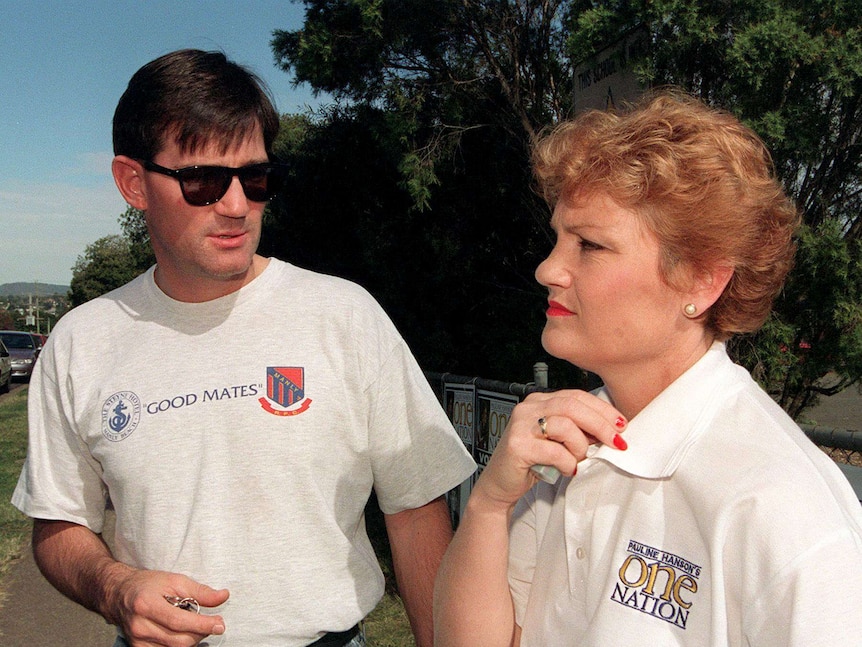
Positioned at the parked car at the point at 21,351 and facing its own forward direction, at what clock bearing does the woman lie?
The woman is roughly at 12 o'clock from the parked car.

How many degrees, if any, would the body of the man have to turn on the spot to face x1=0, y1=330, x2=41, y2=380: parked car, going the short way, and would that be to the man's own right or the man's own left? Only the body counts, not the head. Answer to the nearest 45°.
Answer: approximately 180°

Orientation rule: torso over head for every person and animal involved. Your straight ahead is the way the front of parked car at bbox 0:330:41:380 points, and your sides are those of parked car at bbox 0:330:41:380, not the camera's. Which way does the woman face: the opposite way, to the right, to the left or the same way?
to the right

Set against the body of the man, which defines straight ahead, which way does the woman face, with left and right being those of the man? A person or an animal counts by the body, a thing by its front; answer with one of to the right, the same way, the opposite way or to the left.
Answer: to the right

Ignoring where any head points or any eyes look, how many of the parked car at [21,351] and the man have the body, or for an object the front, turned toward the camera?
2

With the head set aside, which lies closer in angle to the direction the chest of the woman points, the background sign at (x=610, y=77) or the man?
the man

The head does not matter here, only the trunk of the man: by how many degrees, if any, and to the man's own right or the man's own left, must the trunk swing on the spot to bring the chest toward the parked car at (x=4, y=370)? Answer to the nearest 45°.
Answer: approximately 180°

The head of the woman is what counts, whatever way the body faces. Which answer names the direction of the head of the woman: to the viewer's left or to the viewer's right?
to the viewer's left

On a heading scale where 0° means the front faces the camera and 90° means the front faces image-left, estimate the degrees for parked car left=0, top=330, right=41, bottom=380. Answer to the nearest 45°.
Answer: approximately 0°

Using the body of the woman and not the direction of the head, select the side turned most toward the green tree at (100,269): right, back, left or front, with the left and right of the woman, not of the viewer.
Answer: right
